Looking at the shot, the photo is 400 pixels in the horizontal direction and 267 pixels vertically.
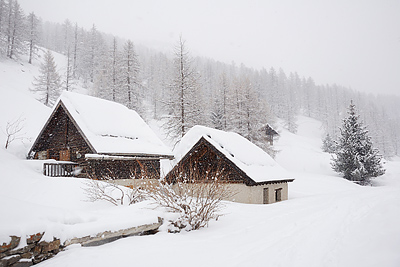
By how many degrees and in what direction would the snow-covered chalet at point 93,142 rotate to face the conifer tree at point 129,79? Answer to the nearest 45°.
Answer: approximately 135° to its right

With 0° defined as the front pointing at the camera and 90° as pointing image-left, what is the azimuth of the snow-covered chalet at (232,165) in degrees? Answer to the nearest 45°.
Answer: approximately 45°

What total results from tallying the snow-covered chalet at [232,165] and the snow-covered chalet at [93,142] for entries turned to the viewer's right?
0

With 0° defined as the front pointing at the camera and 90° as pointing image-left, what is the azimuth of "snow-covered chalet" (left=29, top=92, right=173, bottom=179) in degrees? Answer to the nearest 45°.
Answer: approximately 45°

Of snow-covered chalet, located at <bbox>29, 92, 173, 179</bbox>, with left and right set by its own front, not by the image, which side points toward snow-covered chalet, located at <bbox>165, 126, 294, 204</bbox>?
left

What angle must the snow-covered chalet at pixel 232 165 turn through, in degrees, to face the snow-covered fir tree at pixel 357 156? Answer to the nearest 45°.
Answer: approximately 180°
